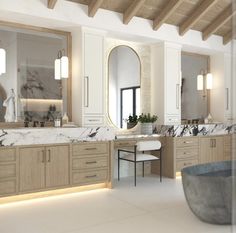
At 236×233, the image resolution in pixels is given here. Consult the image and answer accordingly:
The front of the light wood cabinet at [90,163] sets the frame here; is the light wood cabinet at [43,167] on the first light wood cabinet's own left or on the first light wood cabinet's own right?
on the first light wood cabinet's own right

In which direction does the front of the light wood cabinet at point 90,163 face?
toward the camera

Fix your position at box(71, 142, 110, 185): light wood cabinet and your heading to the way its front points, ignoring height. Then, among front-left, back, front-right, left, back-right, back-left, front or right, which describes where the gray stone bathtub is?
front-left

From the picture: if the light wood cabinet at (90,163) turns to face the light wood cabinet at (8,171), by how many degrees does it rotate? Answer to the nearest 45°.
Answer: approximately 45° to its right

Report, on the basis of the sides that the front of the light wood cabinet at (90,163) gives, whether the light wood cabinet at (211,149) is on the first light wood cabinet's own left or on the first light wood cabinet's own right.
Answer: on the first light wood cabinet's own left

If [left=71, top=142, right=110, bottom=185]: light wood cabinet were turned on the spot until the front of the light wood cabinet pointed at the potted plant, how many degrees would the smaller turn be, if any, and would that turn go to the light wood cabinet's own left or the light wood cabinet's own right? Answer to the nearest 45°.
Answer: approximately 135° to the light wood cabinet's own left

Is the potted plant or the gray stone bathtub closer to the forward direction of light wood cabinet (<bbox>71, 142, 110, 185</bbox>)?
the gray stone bathtub
